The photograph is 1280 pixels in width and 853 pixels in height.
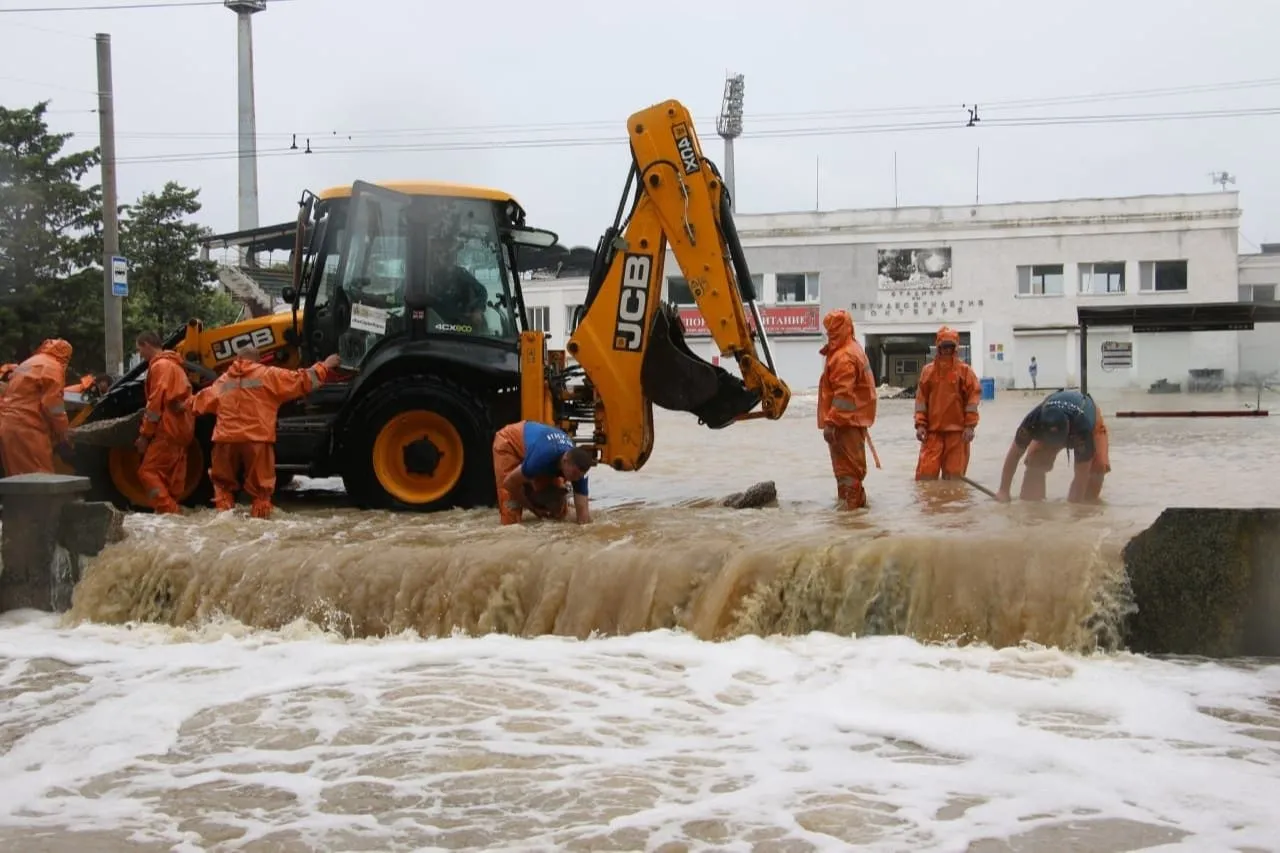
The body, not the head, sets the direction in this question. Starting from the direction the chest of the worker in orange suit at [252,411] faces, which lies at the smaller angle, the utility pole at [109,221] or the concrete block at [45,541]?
the utility pole

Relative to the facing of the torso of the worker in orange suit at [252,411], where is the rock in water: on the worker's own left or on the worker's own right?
on the worker's own right

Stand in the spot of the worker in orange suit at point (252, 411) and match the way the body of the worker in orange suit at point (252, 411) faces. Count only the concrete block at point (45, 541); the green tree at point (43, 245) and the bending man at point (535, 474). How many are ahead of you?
1

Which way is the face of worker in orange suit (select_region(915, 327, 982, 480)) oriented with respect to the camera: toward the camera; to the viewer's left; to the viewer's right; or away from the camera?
toward the camera

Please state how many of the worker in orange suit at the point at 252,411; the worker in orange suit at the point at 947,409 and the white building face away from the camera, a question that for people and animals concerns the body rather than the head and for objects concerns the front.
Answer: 1

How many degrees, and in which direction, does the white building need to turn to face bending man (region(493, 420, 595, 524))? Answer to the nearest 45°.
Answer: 0° — it already faces them

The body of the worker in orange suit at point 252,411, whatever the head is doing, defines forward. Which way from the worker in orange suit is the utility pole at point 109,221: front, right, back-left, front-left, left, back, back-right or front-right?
front

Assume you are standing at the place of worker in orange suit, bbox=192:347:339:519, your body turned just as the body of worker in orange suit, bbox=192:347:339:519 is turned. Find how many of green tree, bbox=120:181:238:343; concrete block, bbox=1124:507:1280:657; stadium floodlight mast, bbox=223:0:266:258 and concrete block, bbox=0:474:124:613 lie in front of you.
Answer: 2

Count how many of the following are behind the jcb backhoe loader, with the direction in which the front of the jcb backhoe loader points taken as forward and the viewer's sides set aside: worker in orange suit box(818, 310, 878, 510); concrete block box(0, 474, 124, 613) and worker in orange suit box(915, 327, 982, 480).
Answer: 2

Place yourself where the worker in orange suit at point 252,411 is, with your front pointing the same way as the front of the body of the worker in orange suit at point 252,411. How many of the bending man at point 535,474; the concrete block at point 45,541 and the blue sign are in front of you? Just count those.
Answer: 1

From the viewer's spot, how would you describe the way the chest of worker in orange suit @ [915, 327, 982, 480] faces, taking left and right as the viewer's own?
facing the viewer

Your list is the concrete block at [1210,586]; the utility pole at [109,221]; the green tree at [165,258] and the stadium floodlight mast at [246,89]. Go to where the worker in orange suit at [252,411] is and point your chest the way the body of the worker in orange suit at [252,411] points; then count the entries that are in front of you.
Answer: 3

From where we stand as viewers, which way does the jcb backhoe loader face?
facing to the left of the viewer

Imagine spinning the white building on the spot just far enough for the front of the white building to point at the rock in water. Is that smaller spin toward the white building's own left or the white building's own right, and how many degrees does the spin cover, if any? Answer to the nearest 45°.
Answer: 0° — it already faces it

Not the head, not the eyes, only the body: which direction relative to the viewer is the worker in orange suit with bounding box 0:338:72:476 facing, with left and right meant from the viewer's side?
facing away from the viewer and to the right of the viewer

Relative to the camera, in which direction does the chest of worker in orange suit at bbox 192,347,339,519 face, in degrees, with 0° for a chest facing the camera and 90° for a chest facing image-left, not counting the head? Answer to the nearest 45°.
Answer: approximately 180°

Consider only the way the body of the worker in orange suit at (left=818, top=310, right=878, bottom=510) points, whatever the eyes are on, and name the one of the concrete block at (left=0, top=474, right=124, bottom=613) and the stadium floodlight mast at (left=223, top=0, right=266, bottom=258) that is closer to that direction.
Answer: the concrete block
